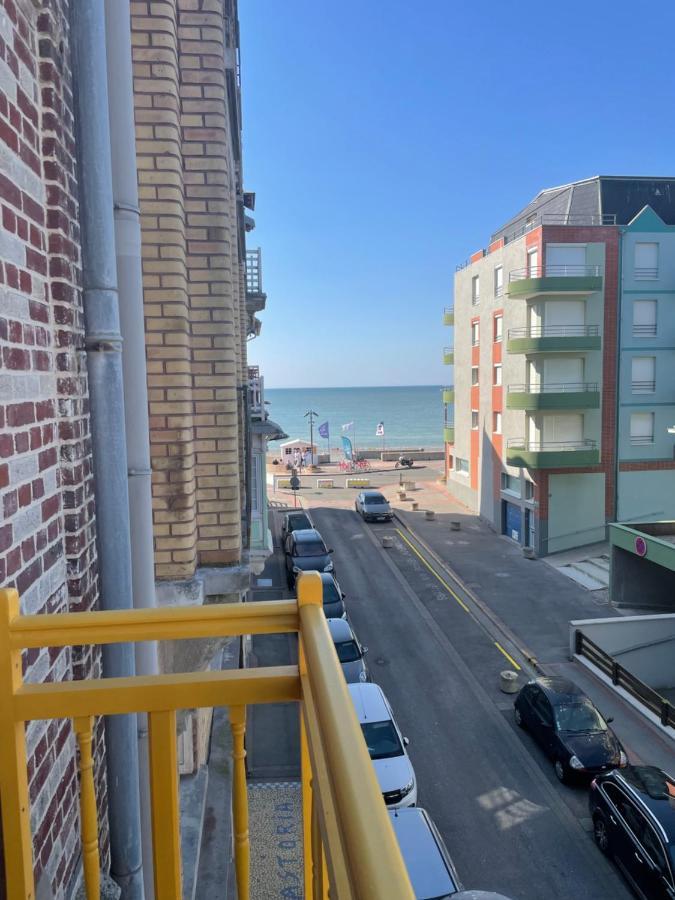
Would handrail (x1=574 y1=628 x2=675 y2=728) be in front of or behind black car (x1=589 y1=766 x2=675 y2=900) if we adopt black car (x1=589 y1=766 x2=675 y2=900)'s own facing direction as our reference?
behind

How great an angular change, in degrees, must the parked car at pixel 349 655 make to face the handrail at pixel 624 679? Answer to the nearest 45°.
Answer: approximately 90° to its left

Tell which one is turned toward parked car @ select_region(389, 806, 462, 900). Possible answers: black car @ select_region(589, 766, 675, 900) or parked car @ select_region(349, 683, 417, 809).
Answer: parked car @ select_region(349, 683, 417, 809)

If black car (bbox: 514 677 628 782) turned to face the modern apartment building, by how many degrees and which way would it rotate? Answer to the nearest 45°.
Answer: approximately 135° to its left

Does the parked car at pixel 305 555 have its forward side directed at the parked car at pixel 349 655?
yes

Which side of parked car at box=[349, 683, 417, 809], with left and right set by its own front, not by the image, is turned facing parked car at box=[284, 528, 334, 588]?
back

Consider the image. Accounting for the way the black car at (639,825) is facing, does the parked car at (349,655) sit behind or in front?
behind

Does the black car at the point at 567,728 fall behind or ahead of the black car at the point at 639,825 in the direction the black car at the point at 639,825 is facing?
behind

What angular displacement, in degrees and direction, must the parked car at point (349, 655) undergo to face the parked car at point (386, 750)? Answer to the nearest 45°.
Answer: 0° — it already faces it

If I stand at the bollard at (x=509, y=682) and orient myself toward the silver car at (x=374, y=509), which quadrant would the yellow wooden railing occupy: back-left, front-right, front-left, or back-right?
back-left

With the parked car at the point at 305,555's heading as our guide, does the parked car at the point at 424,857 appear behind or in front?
in front

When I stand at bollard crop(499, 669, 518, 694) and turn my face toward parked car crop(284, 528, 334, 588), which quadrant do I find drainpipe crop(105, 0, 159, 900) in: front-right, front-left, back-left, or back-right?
back-left

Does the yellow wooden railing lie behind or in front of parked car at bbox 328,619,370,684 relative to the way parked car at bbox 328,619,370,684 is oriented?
in front

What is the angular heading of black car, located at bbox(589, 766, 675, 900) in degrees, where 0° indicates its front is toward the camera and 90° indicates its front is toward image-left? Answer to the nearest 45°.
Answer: approximately 315°
